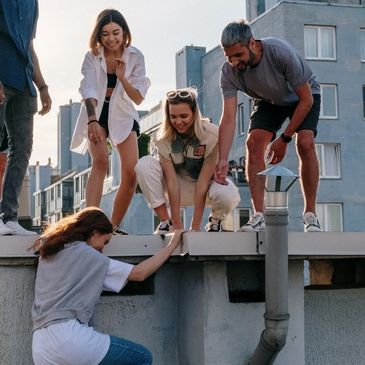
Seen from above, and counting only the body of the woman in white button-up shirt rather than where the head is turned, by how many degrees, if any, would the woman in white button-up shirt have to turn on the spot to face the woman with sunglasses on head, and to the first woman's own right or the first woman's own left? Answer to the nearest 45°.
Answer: approximately 45° to the first woman's own left

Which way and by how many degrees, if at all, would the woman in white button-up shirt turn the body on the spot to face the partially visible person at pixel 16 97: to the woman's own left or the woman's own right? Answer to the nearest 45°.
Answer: approximately 45° to the woman's own right

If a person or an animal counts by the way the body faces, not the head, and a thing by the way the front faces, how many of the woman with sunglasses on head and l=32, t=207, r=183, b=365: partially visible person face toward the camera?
1

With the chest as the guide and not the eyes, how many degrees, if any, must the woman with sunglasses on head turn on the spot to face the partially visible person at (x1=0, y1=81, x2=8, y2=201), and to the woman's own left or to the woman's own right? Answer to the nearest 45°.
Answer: approximately 90° to the woman's own right

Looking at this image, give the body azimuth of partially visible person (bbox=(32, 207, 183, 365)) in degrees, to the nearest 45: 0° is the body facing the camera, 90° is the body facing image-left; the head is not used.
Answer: approximately 225°

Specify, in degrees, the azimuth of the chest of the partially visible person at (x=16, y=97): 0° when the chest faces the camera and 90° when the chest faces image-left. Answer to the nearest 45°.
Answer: approximately 315°

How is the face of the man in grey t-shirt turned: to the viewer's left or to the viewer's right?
to the viewer's left

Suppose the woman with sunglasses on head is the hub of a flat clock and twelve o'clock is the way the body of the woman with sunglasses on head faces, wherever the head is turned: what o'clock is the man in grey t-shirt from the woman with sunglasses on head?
The man in grey t-shirt is roughly at 9 o'clock from the woman with sunglasses on head.

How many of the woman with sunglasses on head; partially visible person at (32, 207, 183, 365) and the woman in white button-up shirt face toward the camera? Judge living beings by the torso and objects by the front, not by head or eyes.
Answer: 2
